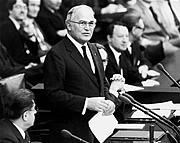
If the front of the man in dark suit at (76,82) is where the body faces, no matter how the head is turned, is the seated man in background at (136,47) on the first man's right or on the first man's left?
on the first man's left

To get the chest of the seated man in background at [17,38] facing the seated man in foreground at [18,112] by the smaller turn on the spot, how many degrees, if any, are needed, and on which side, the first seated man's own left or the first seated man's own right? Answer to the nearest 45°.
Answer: approximately 45° to the first seated man's own right

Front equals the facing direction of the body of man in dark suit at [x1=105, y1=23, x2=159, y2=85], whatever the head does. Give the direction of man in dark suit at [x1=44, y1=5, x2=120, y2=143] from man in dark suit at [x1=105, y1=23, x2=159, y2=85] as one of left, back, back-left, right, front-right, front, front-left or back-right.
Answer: front-right

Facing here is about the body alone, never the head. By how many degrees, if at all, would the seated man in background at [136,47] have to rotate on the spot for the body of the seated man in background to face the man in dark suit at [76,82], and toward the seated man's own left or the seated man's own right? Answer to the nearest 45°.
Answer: approximately 90° to the seated man's own right

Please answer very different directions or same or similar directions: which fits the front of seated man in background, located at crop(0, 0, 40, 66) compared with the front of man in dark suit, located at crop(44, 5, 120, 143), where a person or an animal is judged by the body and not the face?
same or similar directions

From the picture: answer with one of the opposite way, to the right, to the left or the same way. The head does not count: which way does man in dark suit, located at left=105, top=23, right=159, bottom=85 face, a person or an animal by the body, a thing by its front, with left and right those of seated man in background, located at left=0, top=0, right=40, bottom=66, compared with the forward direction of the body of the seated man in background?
the same way

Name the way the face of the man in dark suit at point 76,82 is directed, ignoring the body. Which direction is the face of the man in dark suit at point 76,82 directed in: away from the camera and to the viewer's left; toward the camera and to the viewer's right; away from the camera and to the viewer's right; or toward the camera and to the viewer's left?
toward the camera and to the viewer's right

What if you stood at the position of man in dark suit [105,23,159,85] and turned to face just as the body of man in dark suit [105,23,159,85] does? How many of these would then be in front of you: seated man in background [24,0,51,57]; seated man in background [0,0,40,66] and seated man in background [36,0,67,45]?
0

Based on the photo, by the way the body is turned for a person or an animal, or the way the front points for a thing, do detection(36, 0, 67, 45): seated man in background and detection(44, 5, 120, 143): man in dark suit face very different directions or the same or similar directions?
same or similar directions

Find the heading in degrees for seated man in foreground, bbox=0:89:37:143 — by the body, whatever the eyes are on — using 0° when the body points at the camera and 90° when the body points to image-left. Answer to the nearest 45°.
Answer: approximately 270°

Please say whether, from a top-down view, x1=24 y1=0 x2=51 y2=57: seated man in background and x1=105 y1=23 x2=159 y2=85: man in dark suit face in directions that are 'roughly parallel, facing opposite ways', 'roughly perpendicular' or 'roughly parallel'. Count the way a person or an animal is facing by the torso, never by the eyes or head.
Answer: roughly parallel
